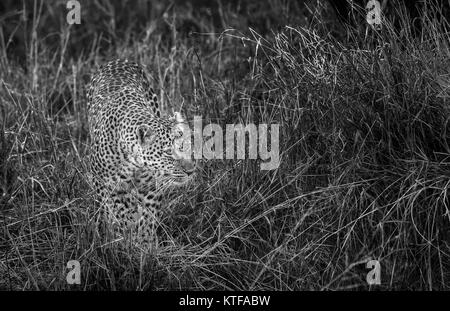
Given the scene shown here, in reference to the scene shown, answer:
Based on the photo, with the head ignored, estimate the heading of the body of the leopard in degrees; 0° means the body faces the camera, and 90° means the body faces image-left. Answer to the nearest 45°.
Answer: approximately 315°
